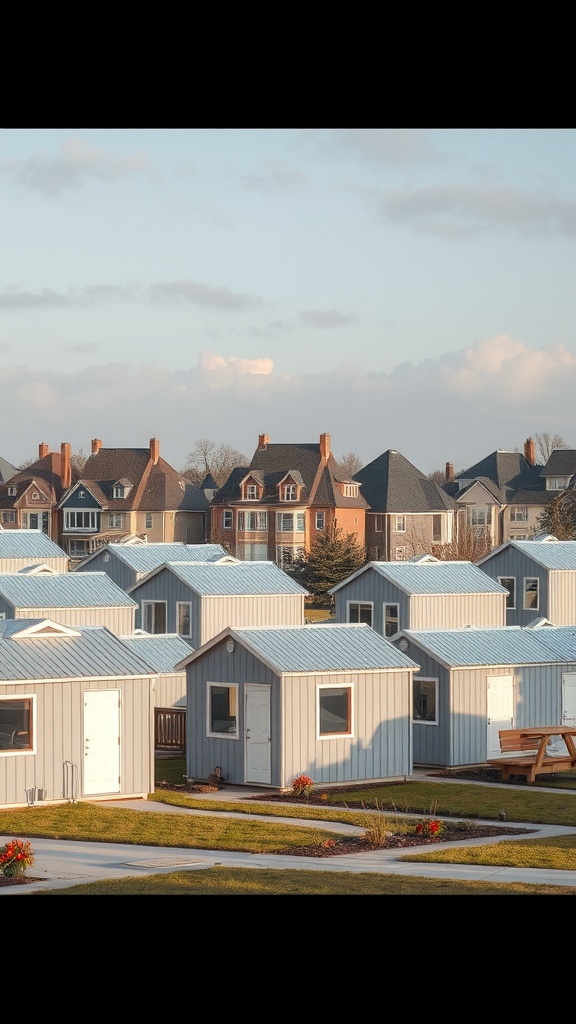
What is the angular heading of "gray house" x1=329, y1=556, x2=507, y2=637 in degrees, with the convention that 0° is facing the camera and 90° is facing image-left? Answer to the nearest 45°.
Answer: approximately 45°

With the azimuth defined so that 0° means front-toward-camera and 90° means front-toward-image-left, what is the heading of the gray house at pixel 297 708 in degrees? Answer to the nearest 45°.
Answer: approximately 45°

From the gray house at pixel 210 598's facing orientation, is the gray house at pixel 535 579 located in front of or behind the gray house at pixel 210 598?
behind

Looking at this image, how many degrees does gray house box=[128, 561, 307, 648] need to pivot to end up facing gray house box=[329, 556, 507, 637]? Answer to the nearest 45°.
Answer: approximately 135° to its left

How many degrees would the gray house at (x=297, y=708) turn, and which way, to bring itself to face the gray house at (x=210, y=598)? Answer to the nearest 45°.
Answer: approximately 135° to its right

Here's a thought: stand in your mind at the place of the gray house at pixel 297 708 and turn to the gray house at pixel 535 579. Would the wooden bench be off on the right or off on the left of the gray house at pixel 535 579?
right
